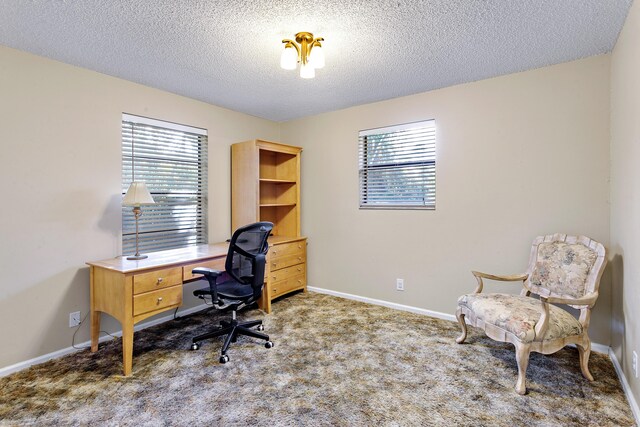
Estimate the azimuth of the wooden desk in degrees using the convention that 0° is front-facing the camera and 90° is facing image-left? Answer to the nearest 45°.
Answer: approximately 315°

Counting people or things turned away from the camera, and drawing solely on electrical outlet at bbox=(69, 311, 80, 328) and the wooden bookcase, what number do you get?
0

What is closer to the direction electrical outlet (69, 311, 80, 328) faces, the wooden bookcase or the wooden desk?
the wooden desk

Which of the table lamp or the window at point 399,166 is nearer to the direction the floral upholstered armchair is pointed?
the table lamp

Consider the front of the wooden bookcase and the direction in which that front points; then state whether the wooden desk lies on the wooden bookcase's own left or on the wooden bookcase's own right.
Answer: on the wooden bookcase's own right

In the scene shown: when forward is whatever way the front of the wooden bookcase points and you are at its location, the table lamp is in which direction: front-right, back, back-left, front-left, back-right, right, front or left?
right

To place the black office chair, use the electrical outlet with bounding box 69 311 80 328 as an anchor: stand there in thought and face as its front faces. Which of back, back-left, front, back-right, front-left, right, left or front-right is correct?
front-left

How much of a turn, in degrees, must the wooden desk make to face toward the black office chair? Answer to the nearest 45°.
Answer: approximately 45° to its left
